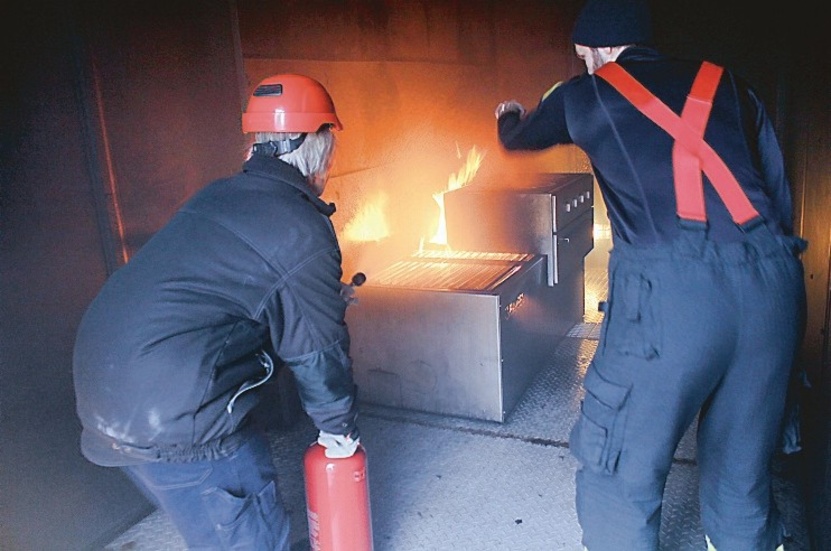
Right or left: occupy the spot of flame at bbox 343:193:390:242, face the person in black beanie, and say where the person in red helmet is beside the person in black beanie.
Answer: right

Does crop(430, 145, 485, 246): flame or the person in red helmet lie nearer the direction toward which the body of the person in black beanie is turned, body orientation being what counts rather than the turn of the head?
the flame

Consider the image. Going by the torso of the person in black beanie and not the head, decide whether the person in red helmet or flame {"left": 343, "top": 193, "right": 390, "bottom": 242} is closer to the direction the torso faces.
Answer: the flame

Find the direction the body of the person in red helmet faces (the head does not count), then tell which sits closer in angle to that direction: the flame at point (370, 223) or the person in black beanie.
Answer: the flame

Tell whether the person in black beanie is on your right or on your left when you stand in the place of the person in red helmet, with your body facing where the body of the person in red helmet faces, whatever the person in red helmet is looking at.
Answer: on your right

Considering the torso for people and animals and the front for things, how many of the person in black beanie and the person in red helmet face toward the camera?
0

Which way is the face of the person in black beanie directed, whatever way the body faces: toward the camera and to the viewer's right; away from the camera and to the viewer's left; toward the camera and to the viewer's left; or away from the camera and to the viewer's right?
away from the camera and to the viewer's left

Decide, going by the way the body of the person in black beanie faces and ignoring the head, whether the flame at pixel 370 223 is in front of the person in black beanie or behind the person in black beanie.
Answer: in front

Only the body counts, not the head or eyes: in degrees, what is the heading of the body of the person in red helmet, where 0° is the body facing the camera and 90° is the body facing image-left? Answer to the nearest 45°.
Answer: approximately 225°

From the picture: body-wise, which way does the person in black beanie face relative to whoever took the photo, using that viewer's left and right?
facing away from the viewer and to the left of the viewer

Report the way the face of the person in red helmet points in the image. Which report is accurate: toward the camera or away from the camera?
away from the camera

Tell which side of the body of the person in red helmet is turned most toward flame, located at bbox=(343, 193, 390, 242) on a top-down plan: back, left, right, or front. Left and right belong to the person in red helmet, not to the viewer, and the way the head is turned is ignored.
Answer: front
